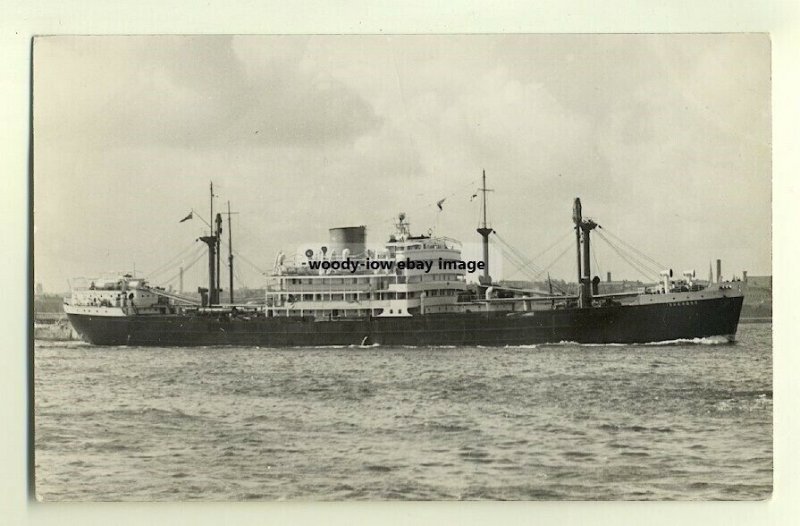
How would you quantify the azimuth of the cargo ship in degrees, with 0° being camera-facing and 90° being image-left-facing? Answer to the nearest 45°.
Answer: approximately 270°
